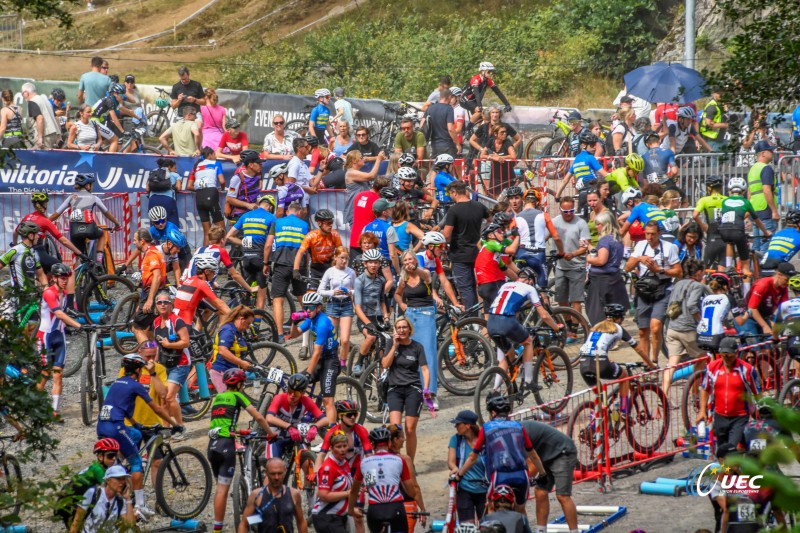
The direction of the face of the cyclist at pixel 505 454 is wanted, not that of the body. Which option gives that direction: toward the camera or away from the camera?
away from the camera

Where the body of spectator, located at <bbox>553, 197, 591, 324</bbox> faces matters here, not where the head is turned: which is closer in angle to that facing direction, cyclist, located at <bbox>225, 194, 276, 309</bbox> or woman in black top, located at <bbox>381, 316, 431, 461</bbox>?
the woman in black top

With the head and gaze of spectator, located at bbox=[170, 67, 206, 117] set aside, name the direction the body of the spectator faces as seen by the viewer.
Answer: toward the camera

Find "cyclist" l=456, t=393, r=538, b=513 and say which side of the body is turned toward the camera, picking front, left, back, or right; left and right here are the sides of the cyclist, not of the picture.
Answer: back

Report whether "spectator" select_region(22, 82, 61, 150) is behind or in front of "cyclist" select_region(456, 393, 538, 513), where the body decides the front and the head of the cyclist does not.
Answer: in front

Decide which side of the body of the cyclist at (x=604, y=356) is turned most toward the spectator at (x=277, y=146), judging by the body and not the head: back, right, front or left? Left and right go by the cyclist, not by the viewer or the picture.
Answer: left

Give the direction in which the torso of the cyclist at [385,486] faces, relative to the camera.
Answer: away from the camera

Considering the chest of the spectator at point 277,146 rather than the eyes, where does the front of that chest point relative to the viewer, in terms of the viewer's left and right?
facing the viewer

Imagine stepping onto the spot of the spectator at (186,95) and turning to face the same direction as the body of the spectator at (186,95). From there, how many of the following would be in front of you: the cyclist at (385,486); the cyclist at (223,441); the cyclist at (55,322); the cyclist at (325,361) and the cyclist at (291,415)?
5

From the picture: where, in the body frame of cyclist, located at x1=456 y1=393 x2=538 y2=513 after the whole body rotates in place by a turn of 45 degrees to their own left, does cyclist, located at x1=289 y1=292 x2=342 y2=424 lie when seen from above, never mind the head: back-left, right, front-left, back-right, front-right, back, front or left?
front

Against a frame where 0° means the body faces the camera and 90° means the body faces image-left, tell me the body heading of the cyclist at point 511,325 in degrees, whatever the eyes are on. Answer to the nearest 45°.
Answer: approximately 225°

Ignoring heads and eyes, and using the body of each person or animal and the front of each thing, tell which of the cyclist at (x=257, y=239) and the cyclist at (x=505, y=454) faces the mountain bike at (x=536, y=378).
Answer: the cyclist at (x=505, y=454)

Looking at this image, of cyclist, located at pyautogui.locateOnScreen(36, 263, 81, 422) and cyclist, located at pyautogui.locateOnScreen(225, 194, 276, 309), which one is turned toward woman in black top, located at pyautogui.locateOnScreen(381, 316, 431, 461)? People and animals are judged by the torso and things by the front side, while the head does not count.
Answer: cyclist, located at pyautogui.locateOnScreen(36, 263, 81, 422)
